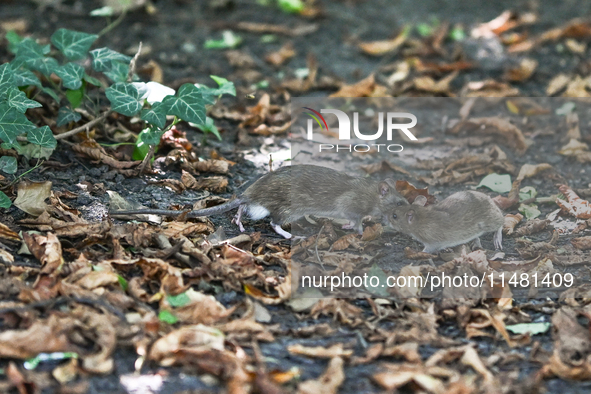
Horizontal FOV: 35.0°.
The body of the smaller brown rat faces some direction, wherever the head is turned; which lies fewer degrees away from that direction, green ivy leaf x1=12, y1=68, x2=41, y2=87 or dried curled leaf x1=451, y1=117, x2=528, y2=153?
the green ivy leaf

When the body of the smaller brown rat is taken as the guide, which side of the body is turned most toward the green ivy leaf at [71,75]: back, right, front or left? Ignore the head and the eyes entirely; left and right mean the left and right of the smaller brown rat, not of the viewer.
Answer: front

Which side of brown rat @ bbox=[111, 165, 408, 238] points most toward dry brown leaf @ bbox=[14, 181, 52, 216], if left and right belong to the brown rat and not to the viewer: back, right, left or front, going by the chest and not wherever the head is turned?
back

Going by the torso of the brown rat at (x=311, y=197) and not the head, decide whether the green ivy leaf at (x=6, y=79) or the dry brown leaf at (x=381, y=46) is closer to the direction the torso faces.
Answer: the dry brown leaf

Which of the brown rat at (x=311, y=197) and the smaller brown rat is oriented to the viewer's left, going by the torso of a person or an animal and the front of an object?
the smaller brown rat

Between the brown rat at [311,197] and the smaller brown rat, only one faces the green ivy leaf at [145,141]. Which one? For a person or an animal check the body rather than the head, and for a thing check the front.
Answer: the smaller brown rat

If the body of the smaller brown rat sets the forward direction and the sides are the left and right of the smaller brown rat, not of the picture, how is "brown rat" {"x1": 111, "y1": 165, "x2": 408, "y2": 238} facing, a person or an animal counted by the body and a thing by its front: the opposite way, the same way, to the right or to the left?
the opposite way

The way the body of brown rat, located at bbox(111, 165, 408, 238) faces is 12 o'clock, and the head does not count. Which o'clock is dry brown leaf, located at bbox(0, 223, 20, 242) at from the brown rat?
The dry brown leaf is roughly at 5 o'clock from the brown rat.

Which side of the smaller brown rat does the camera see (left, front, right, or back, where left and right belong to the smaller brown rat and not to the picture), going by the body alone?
left

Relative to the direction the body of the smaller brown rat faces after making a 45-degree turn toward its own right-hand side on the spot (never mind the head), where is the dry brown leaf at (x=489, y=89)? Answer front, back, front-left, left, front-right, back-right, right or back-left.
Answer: front-right

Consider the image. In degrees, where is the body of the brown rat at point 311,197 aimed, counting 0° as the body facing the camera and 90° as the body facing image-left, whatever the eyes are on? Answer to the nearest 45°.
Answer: approximately 270°

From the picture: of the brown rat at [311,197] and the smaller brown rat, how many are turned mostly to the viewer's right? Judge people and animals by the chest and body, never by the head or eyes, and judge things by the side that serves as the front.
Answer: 1

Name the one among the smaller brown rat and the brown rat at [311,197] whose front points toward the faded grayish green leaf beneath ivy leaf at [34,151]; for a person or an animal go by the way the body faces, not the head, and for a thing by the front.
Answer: the smaller brown rat

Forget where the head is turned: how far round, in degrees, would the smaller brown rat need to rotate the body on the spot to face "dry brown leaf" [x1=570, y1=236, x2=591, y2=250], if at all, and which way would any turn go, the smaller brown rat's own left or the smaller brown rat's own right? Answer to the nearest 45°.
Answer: approximately 180°

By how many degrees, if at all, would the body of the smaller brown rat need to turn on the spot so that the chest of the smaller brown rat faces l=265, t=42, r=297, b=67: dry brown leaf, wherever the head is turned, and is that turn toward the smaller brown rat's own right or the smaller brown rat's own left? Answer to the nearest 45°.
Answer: approximately 45° to the smaller brown rat's own right

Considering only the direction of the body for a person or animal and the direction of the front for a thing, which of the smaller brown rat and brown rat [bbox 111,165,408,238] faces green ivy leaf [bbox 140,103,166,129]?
the smaller brown rat
